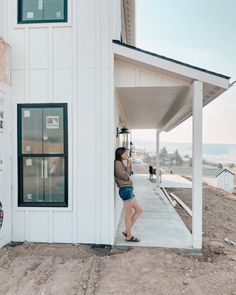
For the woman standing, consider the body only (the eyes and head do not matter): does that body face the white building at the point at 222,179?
no

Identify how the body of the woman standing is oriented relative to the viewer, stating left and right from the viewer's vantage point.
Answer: facing to the right of the viewer

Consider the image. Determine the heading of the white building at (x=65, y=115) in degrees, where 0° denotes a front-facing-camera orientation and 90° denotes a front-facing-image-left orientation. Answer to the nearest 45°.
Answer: approximately 270°
